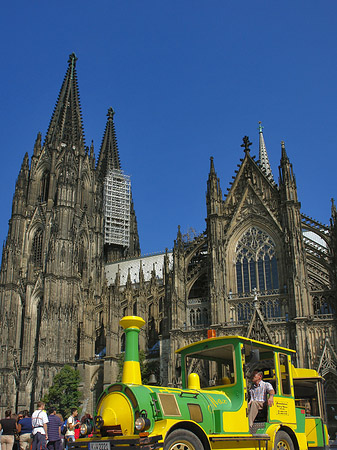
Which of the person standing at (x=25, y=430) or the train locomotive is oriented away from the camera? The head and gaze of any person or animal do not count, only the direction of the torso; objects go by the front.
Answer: the person standing

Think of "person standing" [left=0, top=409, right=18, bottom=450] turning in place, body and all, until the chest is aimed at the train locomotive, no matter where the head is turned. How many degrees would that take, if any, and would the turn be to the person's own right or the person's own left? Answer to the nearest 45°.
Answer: approximately 135° to the person's own right

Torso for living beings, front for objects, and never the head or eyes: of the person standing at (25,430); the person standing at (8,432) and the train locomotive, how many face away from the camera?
2

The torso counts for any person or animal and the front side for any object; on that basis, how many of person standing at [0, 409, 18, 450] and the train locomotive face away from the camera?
1

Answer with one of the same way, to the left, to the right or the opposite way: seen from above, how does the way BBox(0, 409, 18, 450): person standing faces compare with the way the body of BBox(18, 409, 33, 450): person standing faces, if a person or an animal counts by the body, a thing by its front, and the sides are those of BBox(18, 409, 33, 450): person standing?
the same way

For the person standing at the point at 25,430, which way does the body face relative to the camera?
away from the camera

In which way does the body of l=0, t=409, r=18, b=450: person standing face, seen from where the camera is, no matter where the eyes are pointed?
away from the camera

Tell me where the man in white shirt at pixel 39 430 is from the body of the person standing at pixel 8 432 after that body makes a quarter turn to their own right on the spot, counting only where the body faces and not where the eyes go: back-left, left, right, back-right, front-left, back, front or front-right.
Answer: front-right

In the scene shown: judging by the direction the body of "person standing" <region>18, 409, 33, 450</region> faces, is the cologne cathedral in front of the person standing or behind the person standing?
in front

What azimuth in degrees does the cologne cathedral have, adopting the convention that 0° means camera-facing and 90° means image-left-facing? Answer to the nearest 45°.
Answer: approximately 135°

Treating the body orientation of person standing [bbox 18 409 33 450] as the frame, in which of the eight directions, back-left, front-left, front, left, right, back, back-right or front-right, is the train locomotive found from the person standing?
back-right

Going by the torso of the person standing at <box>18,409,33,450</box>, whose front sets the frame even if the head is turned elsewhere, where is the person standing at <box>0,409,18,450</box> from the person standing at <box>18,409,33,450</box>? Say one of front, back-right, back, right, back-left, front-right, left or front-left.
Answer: back-left

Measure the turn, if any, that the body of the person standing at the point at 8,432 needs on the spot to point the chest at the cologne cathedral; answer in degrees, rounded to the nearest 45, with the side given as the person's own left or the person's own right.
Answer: approximately 45° to the person's own right

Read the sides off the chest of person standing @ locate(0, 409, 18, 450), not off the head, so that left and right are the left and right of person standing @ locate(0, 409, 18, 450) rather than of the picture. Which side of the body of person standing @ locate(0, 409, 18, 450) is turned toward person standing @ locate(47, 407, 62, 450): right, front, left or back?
right

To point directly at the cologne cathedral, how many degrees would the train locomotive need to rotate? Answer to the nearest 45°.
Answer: approximately 135° to its right
